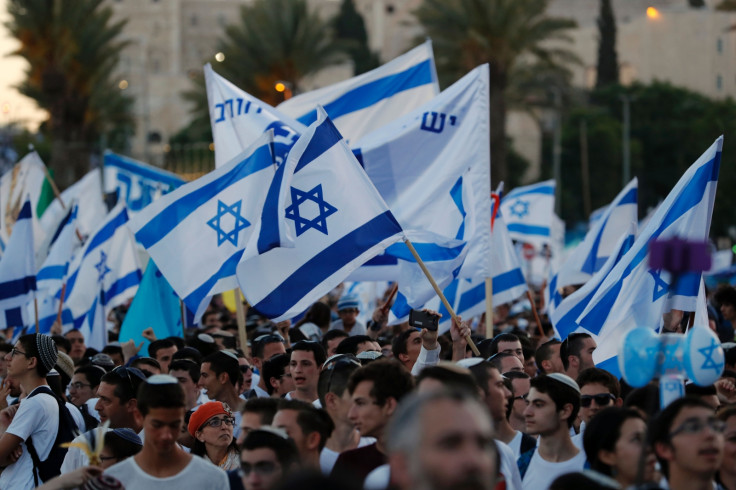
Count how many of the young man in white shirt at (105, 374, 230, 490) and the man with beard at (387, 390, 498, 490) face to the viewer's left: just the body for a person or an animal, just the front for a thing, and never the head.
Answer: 0

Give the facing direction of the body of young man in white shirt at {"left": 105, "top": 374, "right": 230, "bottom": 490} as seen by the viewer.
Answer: toward the camera

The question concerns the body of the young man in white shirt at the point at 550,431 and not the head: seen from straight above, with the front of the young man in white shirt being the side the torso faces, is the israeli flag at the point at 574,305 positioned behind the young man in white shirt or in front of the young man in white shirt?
behind

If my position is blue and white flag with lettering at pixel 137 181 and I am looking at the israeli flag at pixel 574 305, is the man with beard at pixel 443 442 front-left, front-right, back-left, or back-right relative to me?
front-right

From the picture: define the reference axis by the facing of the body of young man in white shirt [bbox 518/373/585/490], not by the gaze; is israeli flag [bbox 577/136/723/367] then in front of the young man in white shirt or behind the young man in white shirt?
behind

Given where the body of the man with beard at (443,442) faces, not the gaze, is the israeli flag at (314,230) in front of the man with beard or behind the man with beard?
behind

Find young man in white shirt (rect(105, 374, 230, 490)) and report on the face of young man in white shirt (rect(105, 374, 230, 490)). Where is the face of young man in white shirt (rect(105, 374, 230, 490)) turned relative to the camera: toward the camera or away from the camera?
toward the camera

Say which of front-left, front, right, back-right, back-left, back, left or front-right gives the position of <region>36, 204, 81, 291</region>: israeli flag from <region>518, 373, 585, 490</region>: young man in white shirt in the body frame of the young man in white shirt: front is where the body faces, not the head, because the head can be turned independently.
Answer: right

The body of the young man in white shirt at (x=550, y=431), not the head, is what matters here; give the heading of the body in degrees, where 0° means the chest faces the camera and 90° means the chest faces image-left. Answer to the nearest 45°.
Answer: approximately 45°

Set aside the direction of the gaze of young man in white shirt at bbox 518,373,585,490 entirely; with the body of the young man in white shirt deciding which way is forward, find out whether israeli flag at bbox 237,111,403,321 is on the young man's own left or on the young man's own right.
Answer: on the young man's own right

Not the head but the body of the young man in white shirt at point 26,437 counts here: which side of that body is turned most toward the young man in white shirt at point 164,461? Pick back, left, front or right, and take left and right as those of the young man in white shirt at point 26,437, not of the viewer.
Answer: left
